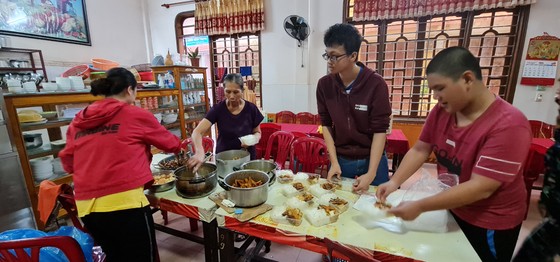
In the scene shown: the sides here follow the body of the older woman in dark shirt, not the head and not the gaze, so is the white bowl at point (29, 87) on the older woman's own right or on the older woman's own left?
on the older woman's own right

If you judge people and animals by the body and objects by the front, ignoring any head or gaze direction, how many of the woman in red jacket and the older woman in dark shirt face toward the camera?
1

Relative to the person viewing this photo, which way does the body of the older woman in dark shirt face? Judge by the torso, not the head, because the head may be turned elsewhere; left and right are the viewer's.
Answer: facing the viewer

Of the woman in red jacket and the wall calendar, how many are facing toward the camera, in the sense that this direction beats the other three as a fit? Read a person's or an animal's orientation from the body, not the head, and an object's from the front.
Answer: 1

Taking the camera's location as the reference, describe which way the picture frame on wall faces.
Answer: facing the viewer and to the right of the viewer

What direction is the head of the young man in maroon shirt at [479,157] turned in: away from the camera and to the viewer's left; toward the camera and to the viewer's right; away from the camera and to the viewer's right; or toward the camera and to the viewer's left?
toward the camera and to the viewer's left

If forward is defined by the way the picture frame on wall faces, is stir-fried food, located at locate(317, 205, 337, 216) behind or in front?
in front

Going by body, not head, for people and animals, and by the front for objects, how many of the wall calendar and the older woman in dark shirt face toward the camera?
2

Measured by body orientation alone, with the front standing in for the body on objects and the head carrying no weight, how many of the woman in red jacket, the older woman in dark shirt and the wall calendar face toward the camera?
2

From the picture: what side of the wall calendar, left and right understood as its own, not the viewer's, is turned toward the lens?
front

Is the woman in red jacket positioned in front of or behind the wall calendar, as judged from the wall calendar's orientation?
in front

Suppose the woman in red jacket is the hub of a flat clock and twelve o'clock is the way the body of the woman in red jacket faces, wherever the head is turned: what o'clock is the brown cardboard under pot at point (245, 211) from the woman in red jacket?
The brown cardboard under pot is roughly at 3 o'clock from the woman in red jacket.

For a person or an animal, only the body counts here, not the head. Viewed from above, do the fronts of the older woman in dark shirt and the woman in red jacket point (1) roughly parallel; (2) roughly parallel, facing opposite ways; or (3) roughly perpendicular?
roughly parallel, facing opposite ways

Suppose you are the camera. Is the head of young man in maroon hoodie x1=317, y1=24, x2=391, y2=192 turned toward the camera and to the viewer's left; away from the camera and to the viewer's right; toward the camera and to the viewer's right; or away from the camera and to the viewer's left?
toward the camera and to the viewer's left

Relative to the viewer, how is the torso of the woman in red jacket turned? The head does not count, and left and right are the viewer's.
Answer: facing away from the viewer and to the right of the viewer

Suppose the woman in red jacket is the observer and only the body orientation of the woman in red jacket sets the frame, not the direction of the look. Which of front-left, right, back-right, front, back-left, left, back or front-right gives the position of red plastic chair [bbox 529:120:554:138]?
front-right

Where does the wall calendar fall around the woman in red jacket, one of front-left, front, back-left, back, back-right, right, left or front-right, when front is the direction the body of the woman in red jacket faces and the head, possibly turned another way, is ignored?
front-right
